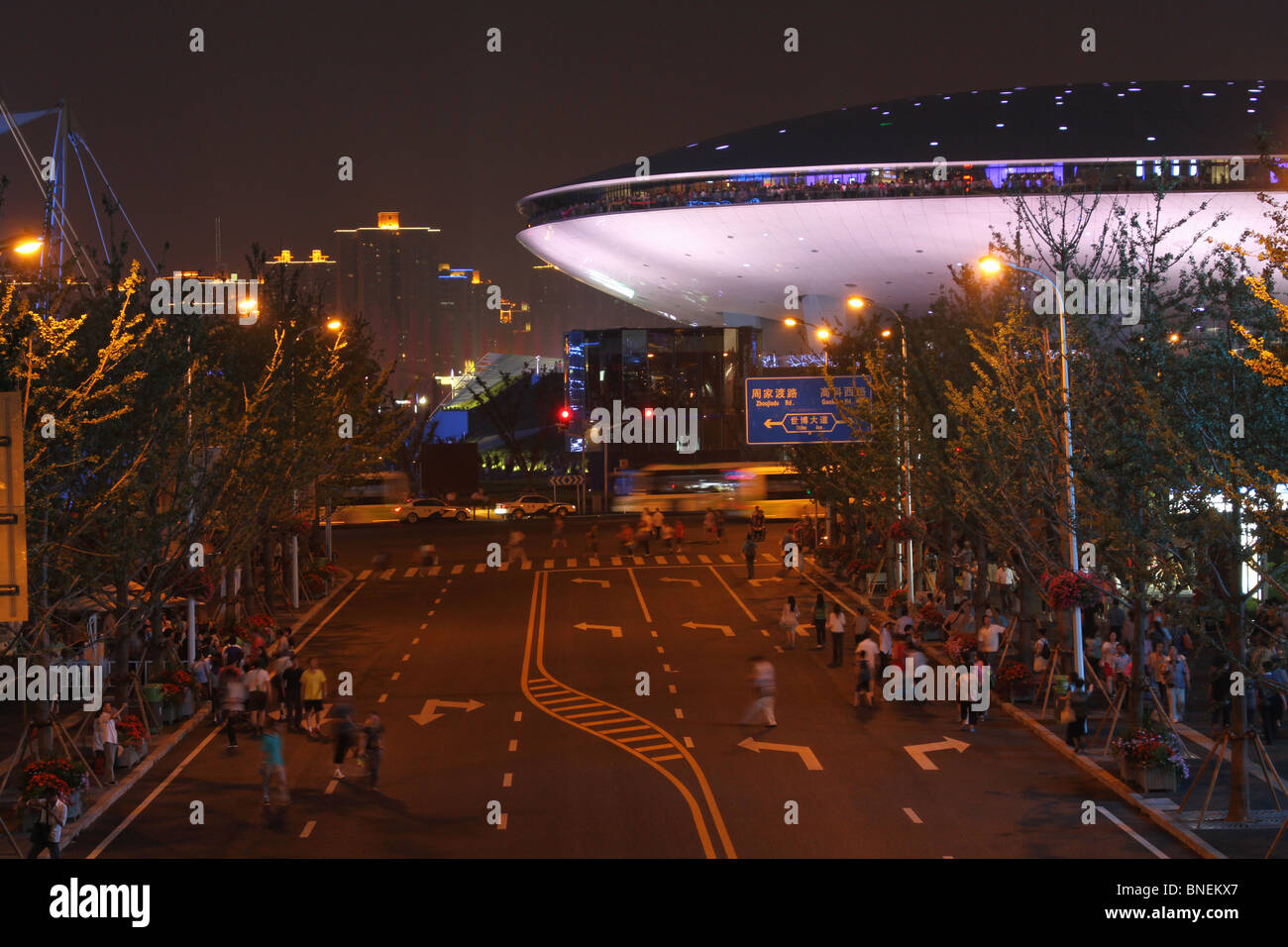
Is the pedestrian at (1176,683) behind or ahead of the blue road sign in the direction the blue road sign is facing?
ahead

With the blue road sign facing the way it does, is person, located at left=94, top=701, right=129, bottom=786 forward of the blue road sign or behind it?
forward

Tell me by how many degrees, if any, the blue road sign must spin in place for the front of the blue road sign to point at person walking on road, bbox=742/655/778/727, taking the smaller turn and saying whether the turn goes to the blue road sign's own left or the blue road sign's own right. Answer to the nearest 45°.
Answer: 0° — it already faces them

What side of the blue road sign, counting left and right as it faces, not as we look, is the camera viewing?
front

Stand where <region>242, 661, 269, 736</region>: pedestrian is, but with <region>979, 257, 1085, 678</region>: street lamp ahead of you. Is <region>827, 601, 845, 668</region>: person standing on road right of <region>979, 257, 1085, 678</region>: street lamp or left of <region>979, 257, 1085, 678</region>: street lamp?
left

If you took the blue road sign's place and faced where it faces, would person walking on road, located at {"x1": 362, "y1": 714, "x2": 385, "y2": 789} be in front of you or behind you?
in front

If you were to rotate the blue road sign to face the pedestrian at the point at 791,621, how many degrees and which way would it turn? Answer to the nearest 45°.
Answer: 0° — it already faces them

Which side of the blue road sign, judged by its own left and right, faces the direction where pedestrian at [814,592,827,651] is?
front

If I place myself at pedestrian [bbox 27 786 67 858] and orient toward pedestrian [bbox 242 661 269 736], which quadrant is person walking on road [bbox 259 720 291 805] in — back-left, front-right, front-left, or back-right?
front-right

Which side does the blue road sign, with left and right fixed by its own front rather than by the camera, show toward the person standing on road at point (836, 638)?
front
